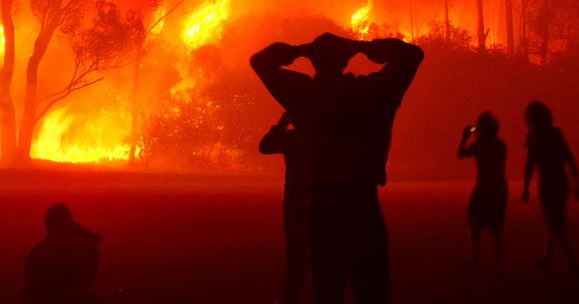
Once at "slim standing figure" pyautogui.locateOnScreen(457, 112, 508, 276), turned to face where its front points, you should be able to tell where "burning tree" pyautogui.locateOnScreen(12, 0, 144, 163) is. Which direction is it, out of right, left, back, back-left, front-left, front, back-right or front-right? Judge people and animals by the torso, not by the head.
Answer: front

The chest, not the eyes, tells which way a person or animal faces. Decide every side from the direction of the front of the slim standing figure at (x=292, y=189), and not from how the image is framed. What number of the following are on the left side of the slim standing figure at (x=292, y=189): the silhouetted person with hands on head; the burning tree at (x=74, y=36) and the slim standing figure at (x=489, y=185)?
1

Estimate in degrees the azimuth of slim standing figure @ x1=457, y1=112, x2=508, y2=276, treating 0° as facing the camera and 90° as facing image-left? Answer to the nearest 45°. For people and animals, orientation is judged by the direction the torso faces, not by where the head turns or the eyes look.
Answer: approximately 135°

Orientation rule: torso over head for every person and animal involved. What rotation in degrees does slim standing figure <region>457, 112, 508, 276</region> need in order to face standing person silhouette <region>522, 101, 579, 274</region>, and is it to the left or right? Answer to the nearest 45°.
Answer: approximately 135° to its right

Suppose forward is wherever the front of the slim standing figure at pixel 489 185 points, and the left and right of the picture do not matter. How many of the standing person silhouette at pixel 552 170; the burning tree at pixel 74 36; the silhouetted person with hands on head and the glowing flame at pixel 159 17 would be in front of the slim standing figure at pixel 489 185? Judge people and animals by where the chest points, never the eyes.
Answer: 2

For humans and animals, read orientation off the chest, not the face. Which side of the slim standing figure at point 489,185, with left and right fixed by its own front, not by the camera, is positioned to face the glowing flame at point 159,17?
front

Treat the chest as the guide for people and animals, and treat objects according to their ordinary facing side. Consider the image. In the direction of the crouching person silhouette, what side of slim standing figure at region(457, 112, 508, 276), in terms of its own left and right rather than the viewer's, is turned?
left

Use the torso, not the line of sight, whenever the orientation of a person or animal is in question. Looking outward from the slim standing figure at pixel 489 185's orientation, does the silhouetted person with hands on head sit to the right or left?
on its left

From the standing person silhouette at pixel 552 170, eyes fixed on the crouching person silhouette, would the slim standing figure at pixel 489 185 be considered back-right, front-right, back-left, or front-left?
front-right

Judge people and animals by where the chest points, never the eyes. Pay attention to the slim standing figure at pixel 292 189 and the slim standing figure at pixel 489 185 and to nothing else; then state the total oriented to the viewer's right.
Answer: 0

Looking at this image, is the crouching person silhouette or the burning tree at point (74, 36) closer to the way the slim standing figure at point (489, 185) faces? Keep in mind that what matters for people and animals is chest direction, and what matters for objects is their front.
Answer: the burning tree
